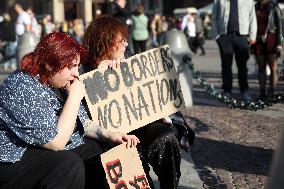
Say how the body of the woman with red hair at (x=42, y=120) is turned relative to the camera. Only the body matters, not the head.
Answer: to the viewer's right

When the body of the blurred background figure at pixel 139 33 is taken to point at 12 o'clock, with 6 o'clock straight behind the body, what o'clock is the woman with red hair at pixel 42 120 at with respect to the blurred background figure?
The woman with red hair is roughly at 6 o'clock from the blurred background figure.

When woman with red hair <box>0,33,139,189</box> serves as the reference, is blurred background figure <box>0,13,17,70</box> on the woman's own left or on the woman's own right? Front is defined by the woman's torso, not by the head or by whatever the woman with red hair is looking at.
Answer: on the woman's own left

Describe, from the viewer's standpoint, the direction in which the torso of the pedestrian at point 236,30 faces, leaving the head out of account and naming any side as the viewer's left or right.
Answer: facing the viewer

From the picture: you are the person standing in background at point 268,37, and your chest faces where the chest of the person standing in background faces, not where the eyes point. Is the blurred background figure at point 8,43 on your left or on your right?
on your right

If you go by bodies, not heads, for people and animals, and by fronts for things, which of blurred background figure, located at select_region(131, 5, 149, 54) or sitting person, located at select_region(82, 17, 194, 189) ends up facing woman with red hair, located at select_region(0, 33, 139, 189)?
the blurred background figure

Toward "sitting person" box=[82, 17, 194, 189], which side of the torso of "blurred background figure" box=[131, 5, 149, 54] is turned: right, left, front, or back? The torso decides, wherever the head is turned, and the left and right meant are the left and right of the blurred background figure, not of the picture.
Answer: back

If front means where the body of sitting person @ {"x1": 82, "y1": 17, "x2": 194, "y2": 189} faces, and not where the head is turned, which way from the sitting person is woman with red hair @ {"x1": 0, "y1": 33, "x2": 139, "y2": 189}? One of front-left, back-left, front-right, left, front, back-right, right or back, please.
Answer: back-right

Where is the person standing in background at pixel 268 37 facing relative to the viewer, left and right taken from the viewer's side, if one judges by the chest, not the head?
facing the viewer and to the left of the viewer

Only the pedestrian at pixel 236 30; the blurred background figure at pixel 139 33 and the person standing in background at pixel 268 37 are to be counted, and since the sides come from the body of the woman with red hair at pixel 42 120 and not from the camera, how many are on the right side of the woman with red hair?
0
